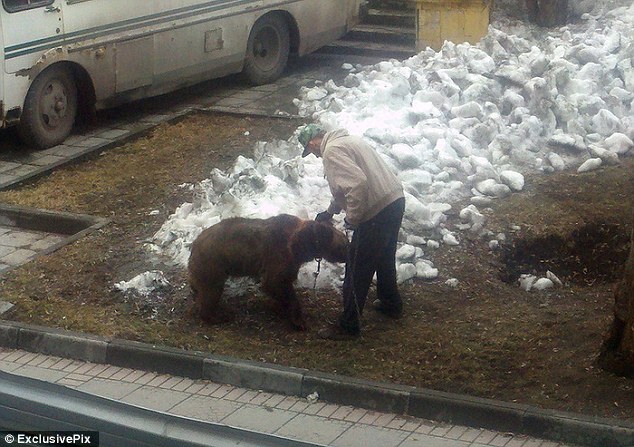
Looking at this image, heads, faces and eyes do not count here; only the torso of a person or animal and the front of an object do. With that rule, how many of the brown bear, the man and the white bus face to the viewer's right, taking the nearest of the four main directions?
1

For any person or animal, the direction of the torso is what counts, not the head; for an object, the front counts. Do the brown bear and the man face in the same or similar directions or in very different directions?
very different directions

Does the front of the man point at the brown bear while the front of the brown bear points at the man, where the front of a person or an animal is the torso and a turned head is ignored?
yes

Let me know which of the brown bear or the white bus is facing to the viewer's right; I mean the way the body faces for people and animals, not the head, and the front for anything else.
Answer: the brown bear

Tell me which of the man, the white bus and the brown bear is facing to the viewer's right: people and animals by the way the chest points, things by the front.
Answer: the brown bear

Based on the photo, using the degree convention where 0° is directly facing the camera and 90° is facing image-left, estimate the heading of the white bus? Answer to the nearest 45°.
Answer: approximately 45°

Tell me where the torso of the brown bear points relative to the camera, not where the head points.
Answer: to the viewer's right

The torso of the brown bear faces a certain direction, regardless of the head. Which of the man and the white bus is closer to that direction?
the man

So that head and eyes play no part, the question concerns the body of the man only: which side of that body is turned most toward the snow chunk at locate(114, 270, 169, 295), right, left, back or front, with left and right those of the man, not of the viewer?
front

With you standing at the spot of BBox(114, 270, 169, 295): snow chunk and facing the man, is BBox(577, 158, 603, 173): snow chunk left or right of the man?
left

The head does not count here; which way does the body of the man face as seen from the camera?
to the viewer's left

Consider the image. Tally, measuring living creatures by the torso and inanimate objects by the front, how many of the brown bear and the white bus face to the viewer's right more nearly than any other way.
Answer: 1

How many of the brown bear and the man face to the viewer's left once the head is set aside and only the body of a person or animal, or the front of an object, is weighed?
1
